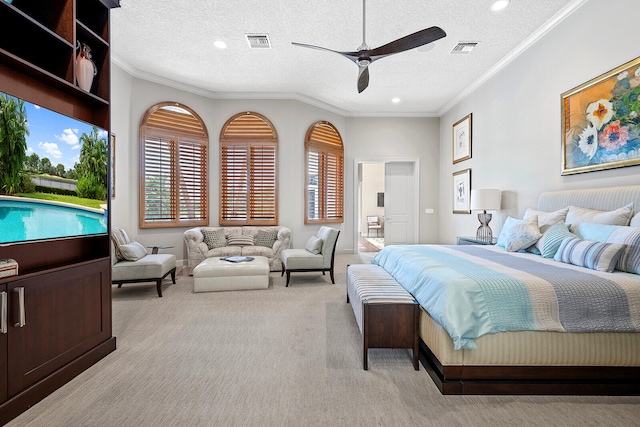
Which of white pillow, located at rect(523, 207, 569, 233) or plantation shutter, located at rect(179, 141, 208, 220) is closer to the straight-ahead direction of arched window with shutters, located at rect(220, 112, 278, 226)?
the white pillow

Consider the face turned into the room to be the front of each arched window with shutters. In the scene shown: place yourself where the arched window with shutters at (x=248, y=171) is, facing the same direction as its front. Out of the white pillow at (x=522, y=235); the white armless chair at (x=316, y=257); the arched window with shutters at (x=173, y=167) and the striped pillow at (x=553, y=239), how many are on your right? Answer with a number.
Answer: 1

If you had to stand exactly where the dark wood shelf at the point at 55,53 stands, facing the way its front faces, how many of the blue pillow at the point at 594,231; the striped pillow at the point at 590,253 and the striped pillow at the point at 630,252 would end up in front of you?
3

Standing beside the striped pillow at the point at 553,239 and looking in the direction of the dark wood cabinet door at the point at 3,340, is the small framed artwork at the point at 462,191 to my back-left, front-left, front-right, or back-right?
back-right

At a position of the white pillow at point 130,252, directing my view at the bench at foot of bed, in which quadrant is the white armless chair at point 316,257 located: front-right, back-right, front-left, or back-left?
front-left

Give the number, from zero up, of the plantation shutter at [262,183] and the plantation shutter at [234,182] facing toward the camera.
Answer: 2

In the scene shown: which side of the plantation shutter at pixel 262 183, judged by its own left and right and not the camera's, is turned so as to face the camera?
front

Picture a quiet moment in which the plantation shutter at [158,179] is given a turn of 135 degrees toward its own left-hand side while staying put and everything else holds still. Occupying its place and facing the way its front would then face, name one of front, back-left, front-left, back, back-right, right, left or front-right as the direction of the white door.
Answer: right

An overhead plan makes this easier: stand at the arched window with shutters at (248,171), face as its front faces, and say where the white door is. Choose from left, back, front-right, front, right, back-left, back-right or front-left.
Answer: left

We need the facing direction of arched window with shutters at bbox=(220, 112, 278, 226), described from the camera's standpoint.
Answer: facing the viewer

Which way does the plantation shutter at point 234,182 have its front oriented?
toward the camera

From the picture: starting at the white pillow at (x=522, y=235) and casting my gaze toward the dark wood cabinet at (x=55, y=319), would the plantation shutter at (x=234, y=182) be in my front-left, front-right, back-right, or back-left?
front-right

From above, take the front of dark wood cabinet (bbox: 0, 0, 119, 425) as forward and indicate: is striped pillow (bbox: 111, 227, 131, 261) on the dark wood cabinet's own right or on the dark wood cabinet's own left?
on the dark wood cabinet's own left

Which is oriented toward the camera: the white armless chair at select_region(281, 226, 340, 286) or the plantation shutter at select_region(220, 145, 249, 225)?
the plantation shutter

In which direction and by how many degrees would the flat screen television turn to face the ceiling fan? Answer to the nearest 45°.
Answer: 0° — it already faces it

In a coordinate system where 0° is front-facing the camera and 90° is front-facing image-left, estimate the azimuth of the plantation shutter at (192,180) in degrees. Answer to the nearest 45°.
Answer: approximately 315°

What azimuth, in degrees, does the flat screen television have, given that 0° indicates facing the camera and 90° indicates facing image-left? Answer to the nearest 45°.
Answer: approximately 315°
